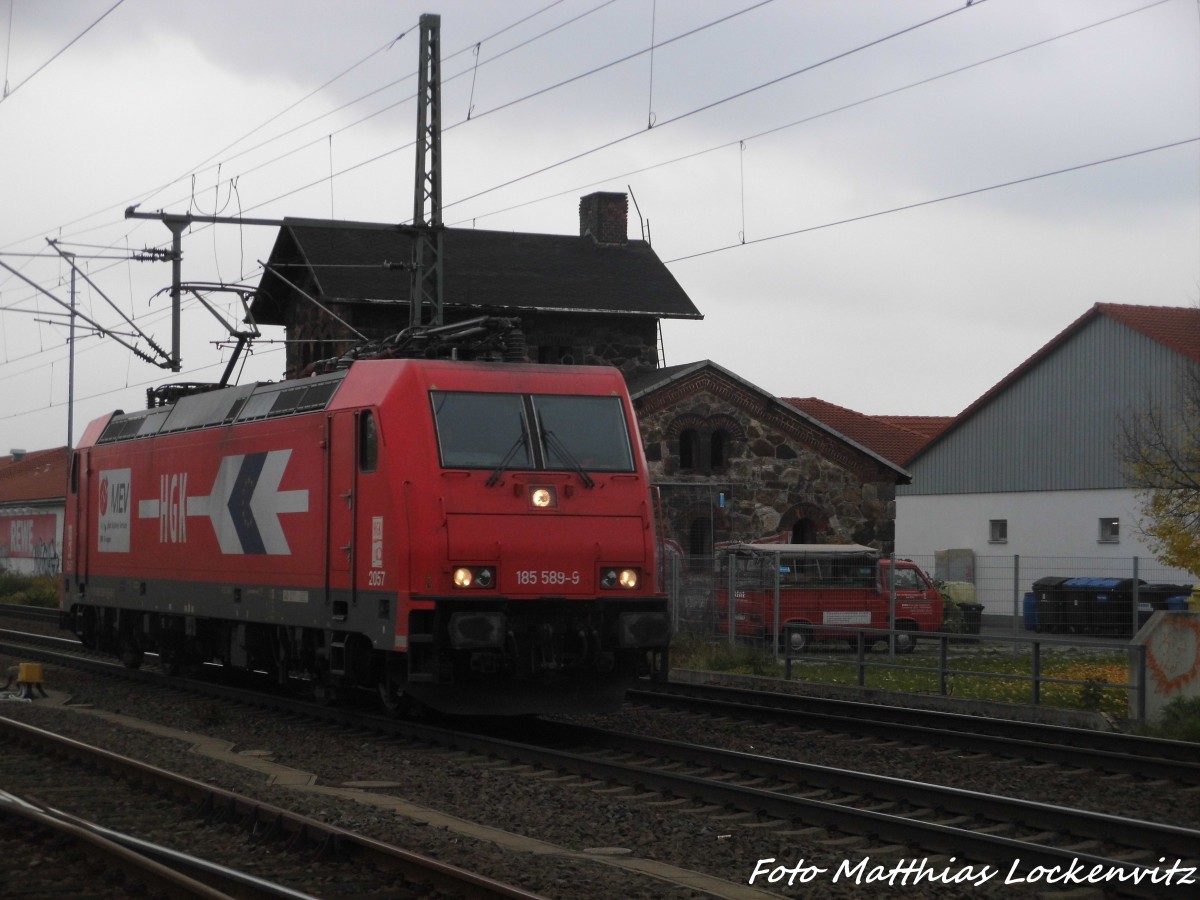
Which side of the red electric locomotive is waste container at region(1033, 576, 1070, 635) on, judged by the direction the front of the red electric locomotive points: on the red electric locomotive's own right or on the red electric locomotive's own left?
on the red electric locomotive's own left

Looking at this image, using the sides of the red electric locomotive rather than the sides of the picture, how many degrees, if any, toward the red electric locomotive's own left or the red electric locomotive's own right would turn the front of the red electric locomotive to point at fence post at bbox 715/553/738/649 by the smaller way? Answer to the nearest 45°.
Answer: approximately 90° to the red electric locomotive's own left

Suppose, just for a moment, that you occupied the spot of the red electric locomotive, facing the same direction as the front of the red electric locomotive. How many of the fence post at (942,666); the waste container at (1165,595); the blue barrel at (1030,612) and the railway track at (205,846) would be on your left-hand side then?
3

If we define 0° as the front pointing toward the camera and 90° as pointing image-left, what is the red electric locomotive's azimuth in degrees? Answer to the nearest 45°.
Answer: approximately 315°

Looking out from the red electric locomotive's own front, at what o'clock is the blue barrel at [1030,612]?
The blue barrel is roughly at 9 o'clock from the red electric locomotive.

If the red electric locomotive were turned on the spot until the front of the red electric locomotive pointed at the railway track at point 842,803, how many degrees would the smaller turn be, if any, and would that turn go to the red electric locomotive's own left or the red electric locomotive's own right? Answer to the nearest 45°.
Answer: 0° — it already faces it

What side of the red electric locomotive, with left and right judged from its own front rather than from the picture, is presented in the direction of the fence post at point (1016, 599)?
left

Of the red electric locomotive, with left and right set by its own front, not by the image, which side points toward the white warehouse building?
left

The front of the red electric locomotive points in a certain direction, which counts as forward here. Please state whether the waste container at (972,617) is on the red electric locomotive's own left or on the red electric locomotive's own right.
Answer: on the red electric locomotive's own left

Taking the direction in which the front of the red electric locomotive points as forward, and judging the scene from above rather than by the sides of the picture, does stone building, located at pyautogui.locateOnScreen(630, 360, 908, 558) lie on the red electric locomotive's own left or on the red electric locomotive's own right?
on the red electric locomotive's own left

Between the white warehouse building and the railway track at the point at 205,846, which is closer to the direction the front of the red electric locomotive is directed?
the railway track
